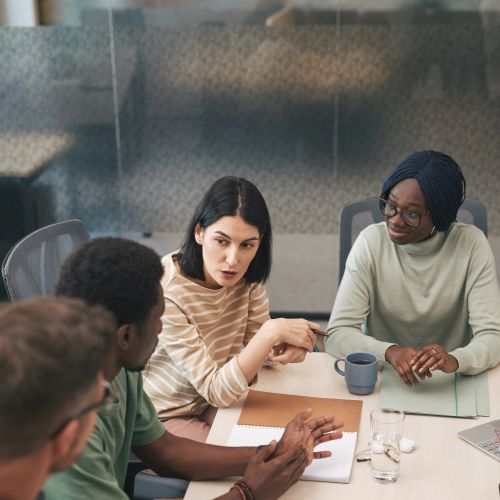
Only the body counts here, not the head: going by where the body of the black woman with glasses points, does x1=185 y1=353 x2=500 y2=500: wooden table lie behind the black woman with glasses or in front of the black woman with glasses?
in front

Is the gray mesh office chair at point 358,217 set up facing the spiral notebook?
yes

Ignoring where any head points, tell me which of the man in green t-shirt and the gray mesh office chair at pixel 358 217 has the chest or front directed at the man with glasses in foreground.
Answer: the gray mesh office chair

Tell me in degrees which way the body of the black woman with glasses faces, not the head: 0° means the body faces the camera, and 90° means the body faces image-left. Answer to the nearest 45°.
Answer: approximately 0°

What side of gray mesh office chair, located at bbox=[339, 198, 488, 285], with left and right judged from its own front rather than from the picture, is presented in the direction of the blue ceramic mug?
front

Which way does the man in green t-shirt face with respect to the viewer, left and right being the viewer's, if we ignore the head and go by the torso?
facing to the right of the viewer

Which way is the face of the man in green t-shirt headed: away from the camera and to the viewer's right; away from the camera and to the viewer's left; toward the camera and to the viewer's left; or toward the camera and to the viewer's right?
away from the camera and to the viewer's right

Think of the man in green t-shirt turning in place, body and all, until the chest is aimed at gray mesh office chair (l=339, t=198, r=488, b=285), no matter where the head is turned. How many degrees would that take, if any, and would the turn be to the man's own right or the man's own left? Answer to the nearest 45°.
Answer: approximately 45° to the man's own left

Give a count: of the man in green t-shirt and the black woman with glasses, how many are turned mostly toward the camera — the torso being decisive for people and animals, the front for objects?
1

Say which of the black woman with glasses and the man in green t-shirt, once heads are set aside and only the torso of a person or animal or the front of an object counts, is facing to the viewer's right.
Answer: the man in green t-shirt
